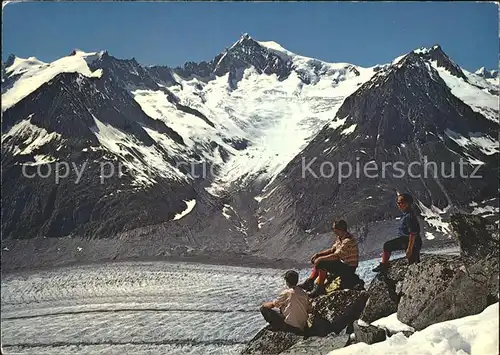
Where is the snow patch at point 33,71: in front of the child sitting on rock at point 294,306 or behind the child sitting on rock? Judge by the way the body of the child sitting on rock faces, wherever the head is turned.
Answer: in front

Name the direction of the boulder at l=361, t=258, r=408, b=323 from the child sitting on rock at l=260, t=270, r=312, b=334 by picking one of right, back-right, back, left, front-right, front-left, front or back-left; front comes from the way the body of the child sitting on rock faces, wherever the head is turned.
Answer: back-right

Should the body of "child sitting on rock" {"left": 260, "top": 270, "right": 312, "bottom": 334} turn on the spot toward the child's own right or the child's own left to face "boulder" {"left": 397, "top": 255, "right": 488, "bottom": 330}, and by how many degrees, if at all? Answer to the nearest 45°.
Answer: approximately 180°

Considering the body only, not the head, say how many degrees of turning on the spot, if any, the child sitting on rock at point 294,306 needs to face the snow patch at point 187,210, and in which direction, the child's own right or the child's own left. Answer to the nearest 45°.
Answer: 0° — they already face it

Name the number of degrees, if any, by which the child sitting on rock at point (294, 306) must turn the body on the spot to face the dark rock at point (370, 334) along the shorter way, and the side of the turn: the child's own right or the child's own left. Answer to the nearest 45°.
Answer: approximately 180°

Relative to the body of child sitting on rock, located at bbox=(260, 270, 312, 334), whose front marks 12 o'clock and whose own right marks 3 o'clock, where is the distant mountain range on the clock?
The distant mountain range is roughly at 1 o'clock from the child sitting on rock.

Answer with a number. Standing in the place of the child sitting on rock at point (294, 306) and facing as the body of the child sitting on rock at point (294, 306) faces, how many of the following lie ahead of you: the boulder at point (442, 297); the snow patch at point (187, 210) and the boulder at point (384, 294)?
1

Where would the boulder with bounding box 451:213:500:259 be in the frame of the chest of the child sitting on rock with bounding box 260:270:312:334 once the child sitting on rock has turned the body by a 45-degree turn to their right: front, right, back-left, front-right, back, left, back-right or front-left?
right

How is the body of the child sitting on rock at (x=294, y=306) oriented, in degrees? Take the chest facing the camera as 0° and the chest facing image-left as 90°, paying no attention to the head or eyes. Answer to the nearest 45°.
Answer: approximately 135°

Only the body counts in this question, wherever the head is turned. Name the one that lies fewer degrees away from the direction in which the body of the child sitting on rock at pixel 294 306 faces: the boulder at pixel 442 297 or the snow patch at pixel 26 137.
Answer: the snow patch

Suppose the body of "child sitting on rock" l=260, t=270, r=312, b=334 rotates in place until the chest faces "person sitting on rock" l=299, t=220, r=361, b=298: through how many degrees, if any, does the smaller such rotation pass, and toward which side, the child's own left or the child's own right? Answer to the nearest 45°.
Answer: approximately 90° to the child's own right

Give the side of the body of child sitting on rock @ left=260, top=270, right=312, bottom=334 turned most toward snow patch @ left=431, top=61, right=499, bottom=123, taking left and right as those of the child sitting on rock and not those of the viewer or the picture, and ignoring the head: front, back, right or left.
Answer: right

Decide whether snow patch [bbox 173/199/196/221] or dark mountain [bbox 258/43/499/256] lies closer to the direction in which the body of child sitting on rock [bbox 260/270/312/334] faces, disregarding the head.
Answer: the snow patch
